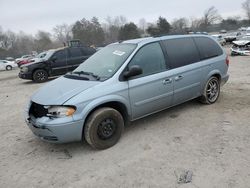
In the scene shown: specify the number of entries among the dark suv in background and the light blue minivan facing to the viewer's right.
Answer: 0

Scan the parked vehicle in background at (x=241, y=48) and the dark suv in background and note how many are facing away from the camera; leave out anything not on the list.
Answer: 0

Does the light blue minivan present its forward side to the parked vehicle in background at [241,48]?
no

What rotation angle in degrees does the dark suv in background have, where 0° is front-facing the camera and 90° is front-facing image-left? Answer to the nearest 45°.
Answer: approximately 45°

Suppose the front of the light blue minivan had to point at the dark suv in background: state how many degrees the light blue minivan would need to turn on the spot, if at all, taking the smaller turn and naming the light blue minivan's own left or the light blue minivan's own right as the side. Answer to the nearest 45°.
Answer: approximately 135° to the light blue minivan's own right

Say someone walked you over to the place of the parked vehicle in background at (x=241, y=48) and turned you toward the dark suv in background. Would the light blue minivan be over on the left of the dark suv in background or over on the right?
left

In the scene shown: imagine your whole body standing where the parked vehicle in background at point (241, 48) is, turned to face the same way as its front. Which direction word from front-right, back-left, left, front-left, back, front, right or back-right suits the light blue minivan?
front-left

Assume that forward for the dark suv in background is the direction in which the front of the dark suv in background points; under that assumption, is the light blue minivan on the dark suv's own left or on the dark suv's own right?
on the dark suv's own left

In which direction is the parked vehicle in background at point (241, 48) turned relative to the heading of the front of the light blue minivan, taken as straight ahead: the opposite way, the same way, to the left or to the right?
the same way

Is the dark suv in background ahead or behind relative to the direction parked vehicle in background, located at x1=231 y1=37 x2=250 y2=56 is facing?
ahead

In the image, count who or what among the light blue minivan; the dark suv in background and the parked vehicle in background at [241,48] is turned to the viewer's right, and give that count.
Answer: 0

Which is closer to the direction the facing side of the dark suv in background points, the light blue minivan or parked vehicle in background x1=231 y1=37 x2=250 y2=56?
the light blue minivan

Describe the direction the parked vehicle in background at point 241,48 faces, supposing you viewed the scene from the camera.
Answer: facing the viewer and to the left of the viewer

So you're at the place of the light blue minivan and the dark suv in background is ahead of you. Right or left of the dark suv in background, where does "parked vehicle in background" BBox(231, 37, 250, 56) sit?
right
